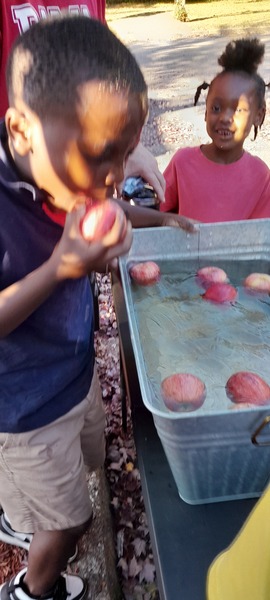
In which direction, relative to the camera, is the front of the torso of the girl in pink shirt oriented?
toward the camera

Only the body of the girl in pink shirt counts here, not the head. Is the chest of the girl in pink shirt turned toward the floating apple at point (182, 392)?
yes

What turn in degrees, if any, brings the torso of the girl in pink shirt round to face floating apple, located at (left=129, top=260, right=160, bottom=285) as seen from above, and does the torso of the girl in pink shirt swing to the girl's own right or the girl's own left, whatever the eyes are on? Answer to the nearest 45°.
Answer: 0° — they already face it

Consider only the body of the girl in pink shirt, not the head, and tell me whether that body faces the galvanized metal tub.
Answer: yes

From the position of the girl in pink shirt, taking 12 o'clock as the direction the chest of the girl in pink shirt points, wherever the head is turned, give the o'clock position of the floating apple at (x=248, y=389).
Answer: The floating apple is roughly at 12 o'clock from the girl in pink shirt.

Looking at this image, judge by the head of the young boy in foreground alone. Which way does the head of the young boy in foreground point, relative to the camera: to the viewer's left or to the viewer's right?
to the viewer's right

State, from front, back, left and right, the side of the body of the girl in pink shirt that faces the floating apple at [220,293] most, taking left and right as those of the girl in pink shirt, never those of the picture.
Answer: front

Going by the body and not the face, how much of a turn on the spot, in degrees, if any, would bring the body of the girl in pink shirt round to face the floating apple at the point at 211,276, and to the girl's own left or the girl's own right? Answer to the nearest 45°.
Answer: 0° — they already face it

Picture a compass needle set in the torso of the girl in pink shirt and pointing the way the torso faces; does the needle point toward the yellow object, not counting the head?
yes

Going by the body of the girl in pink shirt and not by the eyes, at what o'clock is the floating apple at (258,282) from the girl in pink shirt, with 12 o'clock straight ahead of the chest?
The floating apple is roughly at 12 o'clock from the girl in pink shirt.
